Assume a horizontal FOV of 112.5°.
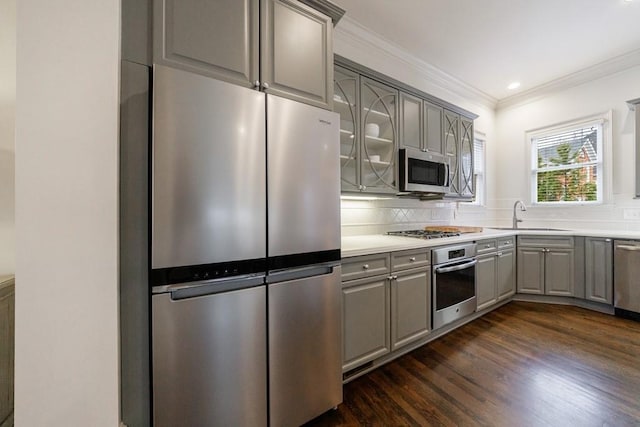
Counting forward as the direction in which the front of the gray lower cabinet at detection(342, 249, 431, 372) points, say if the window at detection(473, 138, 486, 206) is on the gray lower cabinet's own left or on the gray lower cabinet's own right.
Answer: on the gray lower cabinet's own left

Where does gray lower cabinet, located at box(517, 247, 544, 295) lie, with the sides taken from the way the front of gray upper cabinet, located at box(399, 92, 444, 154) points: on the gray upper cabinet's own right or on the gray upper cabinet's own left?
on the gray upper cabinet's own left

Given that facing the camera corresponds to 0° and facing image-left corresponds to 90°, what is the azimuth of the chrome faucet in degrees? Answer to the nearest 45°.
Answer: approximately 315°

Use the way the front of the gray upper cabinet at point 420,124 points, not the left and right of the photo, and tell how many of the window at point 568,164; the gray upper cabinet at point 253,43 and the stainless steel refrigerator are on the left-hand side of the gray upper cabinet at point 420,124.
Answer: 1

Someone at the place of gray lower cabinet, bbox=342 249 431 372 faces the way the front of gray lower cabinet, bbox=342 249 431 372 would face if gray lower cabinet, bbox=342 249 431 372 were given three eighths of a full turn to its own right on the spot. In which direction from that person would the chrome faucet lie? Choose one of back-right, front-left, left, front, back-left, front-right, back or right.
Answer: back-right

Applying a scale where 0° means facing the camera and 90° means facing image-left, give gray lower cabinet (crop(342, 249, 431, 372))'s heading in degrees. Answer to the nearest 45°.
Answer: approximately 315°

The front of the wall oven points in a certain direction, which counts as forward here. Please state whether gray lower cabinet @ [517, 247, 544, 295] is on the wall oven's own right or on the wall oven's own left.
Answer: on the wall oven's own left

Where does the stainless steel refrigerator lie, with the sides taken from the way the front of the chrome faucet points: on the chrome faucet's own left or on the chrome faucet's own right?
on the chrome faucet's own right

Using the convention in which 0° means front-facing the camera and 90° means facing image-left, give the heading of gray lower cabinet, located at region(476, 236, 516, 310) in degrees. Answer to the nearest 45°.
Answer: approximately 315°

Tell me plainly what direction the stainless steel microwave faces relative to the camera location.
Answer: facing the viewer and to the right of the viewer
